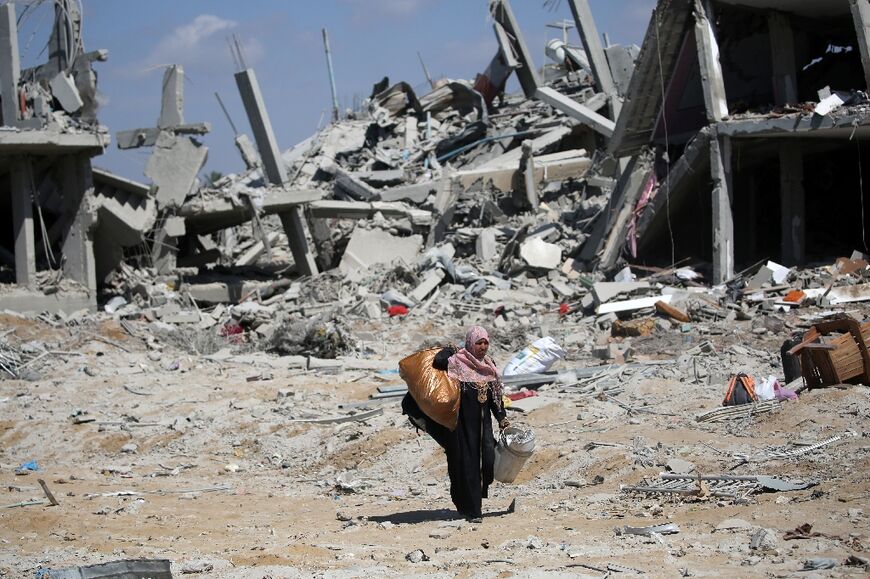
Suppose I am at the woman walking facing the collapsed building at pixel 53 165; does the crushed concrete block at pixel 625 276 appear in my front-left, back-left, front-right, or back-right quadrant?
front-right

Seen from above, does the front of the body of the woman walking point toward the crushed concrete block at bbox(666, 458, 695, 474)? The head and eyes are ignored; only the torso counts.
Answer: no

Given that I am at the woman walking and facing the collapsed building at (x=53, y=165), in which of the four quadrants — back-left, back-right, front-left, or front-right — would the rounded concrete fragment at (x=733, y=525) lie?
back-right

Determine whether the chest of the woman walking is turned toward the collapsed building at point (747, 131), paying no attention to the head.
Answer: no

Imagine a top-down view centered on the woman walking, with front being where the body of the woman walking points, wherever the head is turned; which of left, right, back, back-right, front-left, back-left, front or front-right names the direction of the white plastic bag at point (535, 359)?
back-left

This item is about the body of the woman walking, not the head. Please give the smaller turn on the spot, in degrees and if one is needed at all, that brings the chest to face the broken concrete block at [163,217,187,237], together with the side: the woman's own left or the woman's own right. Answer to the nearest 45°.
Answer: approximately 135° to the woman's own left

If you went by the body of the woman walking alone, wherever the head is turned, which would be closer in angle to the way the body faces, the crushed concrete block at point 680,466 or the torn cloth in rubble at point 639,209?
the crushed concrete block

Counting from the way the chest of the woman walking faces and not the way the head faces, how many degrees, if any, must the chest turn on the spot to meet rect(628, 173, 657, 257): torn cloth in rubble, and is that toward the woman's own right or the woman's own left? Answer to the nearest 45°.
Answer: approximately 135° to the woman's own left

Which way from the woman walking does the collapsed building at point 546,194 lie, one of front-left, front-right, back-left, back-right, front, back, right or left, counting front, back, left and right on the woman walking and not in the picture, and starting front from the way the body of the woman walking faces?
back-left

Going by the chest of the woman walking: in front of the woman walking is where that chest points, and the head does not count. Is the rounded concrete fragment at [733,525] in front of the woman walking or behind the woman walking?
in front

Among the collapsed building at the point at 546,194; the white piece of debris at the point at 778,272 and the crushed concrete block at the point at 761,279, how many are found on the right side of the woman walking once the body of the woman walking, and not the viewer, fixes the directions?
0

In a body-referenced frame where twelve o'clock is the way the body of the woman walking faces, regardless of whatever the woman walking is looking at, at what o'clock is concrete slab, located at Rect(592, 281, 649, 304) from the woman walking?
The concrete slab is roughly at 8 o'clock from the woman walking.

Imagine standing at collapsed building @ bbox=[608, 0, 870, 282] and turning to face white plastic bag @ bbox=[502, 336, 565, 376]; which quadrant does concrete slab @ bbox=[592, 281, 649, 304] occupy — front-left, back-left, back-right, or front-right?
front-right

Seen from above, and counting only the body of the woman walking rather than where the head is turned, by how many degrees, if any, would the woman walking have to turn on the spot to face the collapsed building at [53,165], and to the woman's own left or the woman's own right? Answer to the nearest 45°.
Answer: approximately 180°

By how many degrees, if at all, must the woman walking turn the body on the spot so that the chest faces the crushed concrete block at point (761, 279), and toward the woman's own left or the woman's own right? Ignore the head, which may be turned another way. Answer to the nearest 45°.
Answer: approximately 90° to the woman's own left

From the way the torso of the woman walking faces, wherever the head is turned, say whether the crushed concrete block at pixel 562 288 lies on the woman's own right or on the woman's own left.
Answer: on the woman's own left
